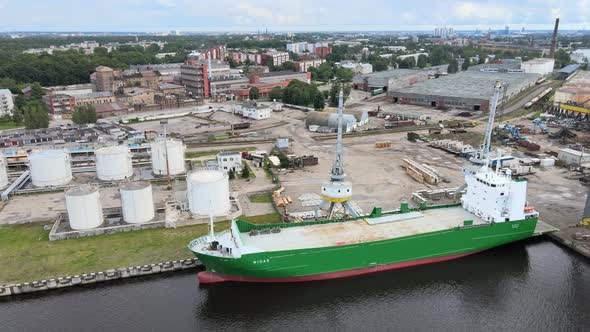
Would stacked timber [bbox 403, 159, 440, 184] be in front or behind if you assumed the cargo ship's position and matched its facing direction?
behind

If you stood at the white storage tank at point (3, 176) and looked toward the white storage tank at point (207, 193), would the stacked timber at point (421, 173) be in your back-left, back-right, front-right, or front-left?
front-left

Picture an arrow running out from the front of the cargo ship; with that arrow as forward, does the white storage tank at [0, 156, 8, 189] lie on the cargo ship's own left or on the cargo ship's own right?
on the cargo ship's own right

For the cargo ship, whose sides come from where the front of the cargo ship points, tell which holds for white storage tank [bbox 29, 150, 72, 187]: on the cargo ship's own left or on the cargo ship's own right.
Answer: on the cargo ship's own right

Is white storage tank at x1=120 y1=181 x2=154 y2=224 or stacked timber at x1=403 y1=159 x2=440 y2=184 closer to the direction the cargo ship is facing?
the white storage tank

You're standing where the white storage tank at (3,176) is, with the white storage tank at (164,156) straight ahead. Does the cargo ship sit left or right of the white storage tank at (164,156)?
right

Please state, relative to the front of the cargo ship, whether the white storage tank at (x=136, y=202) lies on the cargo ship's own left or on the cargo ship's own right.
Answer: on the cargo ship's own right

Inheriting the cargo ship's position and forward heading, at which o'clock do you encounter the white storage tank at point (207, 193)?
The white storage tank is roughly at 2 o'clock from the cargo ship.

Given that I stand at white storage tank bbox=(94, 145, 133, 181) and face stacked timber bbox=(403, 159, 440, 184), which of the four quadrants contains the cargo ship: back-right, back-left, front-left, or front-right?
front-right

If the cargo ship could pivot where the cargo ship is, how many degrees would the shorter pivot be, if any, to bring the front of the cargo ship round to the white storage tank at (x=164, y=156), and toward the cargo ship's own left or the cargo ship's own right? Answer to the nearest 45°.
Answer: approximately 90° to the cargo ship's own right

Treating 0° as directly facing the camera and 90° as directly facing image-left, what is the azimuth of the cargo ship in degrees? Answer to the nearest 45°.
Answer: approximately 45°
